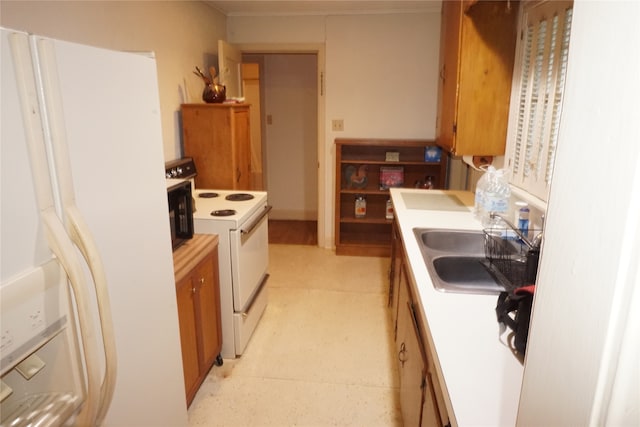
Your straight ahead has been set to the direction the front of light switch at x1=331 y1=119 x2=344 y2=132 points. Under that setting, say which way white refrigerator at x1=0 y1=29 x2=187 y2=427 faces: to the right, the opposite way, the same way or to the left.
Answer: to the left

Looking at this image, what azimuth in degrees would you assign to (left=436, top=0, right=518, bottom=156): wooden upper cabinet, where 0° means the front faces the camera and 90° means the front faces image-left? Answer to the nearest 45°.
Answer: approximately 90°

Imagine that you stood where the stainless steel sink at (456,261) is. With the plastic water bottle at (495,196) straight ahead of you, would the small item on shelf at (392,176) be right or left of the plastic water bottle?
left

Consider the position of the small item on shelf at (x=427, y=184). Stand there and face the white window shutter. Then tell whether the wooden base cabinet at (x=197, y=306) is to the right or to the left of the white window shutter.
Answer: right

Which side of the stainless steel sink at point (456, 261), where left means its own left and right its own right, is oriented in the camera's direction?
left

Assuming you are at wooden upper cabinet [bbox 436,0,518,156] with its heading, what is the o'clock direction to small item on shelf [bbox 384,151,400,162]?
The small item on shelf is roughly at 2 o'clock from the wooden upper cabinet.

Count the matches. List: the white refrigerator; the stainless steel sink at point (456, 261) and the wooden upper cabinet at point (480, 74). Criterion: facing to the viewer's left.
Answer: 2
